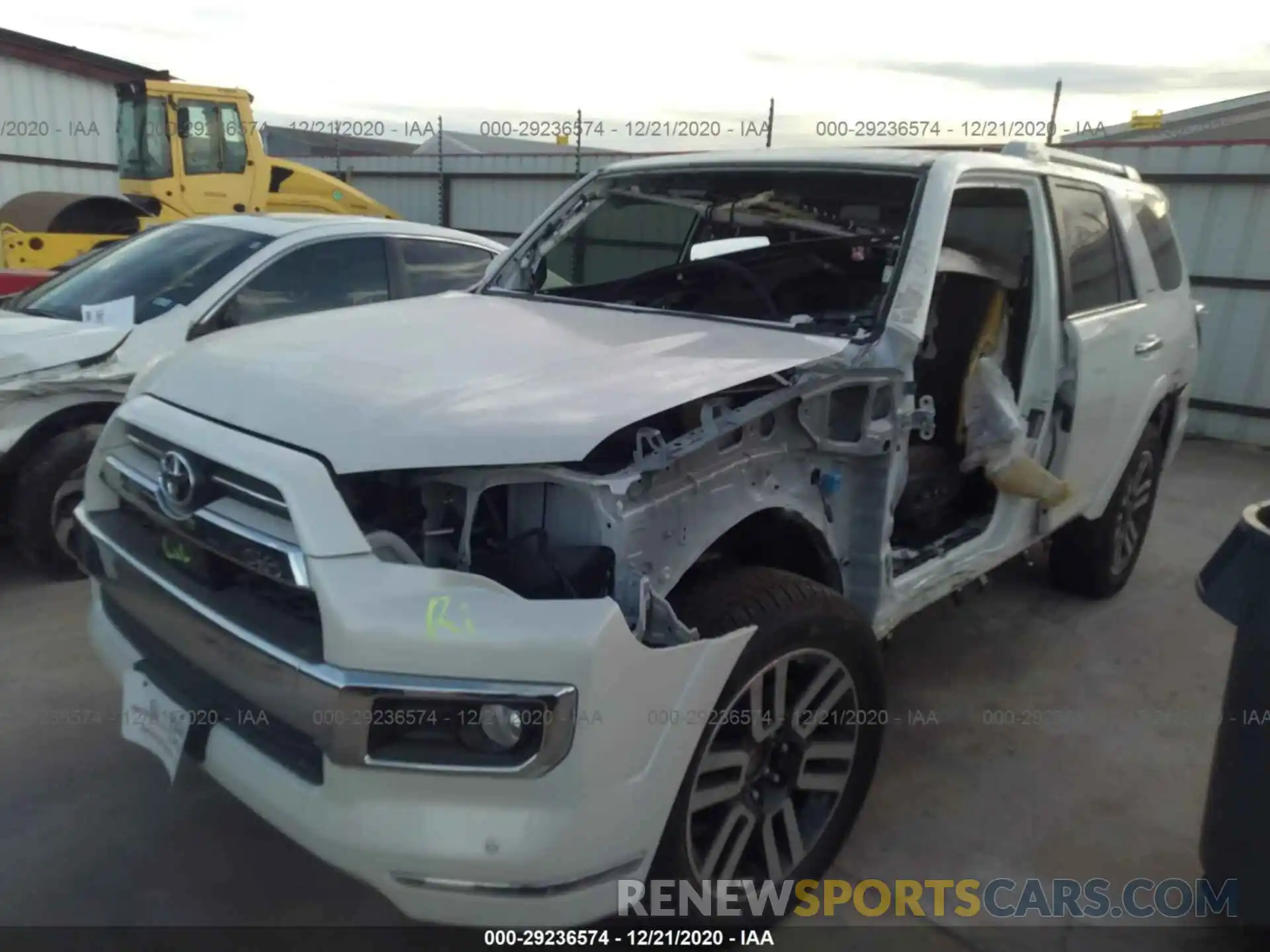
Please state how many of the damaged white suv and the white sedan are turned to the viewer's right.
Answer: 0

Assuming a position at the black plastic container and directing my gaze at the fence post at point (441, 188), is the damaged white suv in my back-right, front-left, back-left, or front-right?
front-left

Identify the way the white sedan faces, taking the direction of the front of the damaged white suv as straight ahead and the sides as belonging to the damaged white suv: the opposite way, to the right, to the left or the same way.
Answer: the same way

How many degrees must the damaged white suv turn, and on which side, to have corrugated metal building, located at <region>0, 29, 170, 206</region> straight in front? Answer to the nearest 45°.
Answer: approximately 90° to its right

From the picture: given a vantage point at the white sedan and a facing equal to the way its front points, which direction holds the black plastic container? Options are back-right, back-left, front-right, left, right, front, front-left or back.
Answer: left

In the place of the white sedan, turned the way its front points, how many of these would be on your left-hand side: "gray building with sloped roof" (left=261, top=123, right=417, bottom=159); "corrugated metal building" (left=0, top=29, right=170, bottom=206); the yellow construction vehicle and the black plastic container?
1

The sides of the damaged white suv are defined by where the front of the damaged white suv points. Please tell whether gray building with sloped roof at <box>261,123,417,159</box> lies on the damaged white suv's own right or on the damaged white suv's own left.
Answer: on the damaged white suv's own right

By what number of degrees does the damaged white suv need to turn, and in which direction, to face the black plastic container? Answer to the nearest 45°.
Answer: approximately 135° to its left

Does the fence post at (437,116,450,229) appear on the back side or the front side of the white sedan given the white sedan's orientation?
on the back side

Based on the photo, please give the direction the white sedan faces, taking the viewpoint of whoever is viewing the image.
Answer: facing the viewer and to the left of the viewer

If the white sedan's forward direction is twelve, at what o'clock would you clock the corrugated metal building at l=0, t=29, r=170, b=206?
The corrugated metal building is roughly at 4 o'clock from the white sedan.
